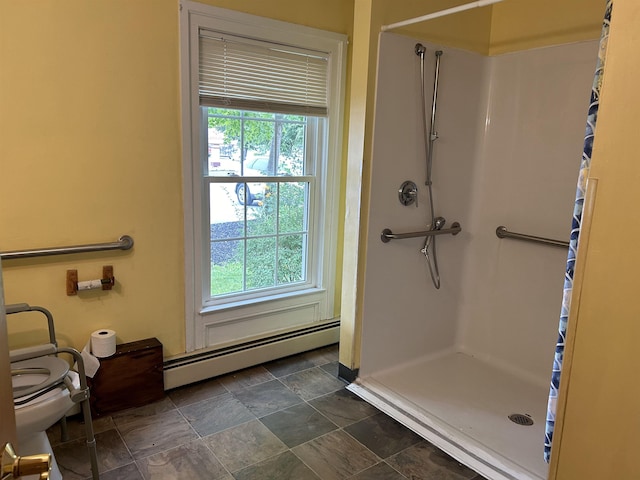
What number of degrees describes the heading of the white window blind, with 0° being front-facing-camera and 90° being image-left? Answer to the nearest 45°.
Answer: approximately 315°

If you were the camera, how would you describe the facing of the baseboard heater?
facing the viewer and to the right of the viewer

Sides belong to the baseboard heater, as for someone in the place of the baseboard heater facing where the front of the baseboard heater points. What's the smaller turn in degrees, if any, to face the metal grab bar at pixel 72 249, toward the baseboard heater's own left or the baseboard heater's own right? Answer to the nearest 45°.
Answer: approximately 90° to the baseboard heater's own right

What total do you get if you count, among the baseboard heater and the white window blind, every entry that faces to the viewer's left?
0

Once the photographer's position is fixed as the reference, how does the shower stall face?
facing the viewer and to the left of the viewer

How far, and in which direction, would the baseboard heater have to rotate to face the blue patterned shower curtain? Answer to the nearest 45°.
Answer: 0° — it already faces it

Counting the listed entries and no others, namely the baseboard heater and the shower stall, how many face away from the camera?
0

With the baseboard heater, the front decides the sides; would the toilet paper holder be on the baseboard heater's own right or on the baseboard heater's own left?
on the baseboard heater's own right
